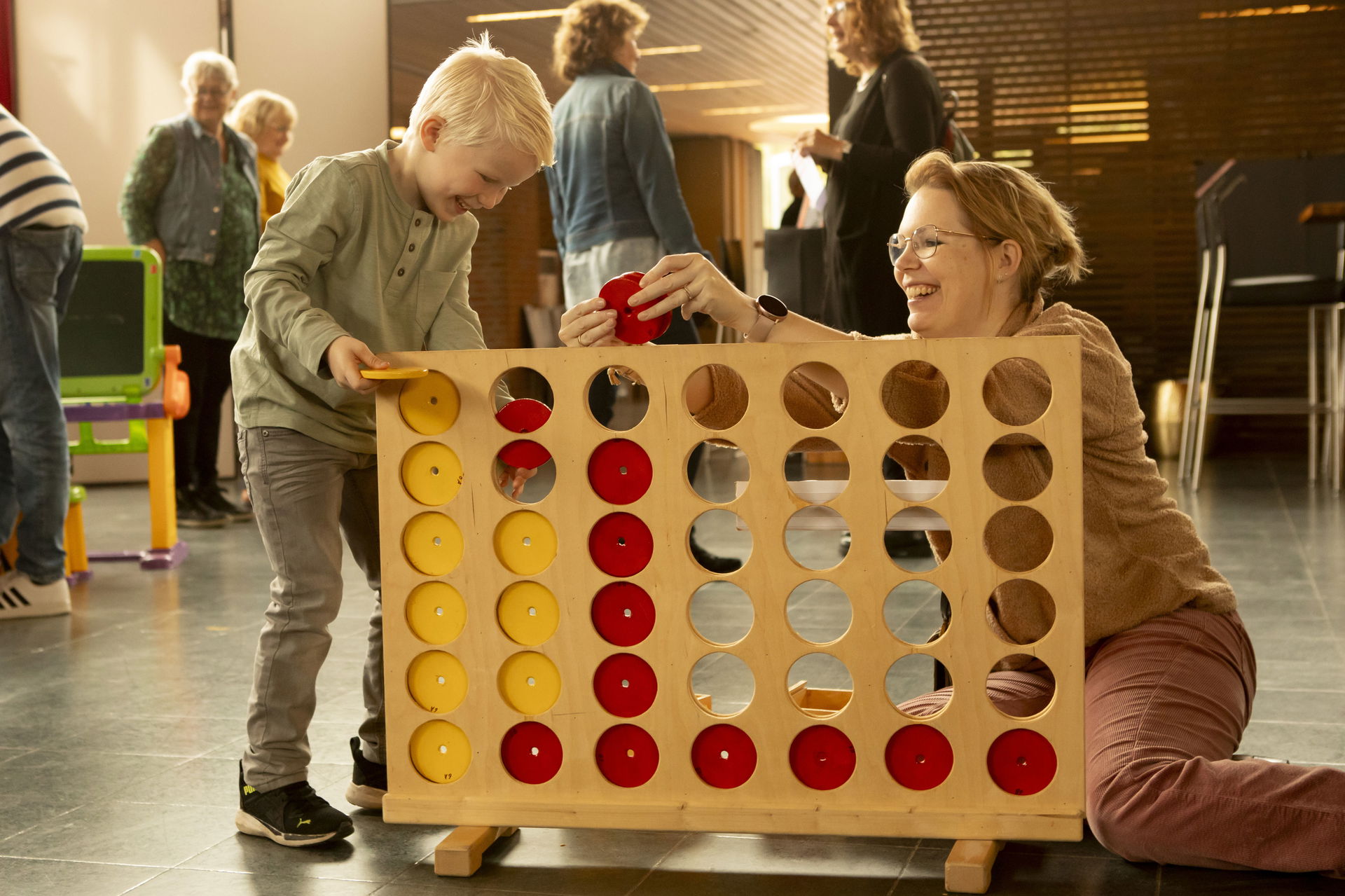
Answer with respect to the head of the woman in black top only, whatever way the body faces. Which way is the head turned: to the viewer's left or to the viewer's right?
to the viewer's left

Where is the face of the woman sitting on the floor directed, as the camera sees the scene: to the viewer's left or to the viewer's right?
to the viewer's left

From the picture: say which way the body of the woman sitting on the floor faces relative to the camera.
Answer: to the viewer's left

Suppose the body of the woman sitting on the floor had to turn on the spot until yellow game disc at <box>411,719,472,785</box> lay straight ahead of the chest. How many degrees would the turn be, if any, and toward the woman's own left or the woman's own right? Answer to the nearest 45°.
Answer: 0° — they already face it
